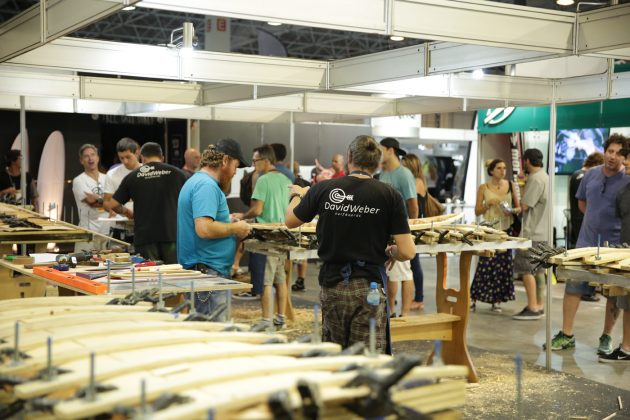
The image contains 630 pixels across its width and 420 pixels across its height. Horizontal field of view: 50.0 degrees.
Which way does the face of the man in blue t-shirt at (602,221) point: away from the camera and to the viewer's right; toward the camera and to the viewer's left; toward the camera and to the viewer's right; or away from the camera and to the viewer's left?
toward the camera and to the viewer's left

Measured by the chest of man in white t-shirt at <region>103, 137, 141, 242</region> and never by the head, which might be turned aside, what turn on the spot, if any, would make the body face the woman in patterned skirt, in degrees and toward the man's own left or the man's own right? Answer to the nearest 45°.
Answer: approximately 90° to the man's own left

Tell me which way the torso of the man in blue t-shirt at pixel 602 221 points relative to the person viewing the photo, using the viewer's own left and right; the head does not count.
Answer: facing the viewer and to the left of the viewer

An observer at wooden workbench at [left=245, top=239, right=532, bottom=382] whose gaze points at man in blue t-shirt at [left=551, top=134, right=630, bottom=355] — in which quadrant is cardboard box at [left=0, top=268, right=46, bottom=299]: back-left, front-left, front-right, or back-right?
back-left

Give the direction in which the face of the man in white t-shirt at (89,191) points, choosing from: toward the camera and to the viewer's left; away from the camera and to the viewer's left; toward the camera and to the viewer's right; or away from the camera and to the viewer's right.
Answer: toward the camera and to the viewer's right

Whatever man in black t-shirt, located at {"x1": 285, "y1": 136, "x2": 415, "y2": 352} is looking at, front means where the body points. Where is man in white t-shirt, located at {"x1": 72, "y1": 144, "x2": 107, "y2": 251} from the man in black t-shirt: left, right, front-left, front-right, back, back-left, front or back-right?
front-left

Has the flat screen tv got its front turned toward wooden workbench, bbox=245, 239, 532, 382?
yes

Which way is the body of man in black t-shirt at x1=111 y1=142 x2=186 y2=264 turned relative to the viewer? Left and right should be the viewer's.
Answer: facing away from the viewer

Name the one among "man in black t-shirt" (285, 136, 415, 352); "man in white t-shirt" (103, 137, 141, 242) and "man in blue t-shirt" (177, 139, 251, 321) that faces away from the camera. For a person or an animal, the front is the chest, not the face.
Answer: the man in black t-shirt

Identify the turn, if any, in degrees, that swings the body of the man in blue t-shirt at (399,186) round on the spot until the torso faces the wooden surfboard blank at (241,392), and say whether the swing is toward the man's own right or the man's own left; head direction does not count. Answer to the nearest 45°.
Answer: approximately 45° to the man's own left

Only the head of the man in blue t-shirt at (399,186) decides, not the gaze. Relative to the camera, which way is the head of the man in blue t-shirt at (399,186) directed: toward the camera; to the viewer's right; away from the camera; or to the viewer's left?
to the viewer's left

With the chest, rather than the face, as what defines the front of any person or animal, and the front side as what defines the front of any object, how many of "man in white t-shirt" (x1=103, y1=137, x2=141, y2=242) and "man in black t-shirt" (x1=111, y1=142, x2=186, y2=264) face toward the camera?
1

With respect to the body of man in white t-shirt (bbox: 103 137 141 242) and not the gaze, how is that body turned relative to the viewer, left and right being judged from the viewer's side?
facing the viewer

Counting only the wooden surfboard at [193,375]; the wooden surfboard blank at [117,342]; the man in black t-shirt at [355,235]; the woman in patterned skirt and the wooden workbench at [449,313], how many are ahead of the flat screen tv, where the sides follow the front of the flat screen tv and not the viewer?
5

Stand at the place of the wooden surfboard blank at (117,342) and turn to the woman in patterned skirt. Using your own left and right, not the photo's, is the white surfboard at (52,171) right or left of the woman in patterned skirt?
left

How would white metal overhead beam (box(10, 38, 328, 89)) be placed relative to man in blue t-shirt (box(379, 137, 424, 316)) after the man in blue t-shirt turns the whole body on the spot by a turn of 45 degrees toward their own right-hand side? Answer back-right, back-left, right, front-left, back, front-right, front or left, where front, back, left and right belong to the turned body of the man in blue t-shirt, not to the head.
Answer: front-left

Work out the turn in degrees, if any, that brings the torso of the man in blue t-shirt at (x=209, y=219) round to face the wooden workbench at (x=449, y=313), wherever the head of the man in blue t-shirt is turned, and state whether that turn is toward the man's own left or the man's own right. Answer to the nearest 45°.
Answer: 0° — they already face it

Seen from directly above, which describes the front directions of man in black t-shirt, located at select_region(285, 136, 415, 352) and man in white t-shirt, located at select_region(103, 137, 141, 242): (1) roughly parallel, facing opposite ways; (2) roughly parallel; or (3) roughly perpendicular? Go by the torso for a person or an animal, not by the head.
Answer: roughly parallel, facing opposite ways
